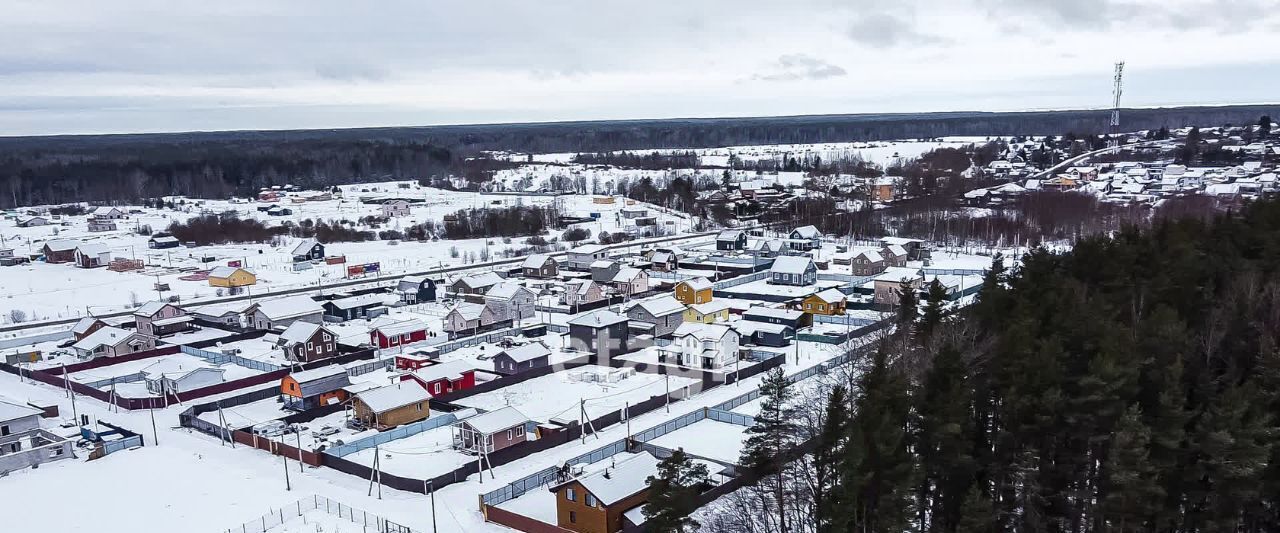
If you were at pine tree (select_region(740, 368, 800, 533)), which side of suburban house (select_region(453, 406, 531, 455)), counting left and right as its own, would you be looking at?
left

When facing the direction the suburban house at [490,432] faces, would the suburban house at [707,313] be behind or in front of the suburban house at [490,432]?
behind

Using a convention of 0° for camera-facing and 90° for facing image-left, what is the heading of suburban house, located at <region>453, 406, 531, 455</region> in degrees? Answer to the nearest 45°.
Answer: approximately 45°

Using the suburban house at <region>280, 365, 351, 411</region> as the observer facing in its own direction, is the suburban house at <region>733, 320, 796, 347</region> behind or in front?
behind

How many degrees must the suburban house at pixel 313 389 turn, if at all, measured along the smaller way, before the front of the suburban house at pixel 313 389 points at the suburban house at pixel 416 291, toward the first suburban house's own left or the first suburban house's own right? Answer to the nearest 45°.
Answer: approximately 135° to the first suburban house's own right

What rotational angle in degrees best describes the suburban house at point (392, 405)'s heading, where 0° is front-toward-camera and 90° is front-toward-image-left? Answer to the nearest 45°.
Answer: approximately 45°

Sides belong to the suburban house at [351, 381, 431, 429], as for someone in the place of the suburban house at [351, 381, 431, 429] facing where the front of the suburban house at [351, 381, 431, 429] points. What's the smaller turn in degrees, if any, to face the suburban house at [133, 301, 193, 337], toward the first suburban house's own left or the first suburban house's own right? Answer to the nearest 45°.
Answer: approximately 90° to the first suburban house's own right

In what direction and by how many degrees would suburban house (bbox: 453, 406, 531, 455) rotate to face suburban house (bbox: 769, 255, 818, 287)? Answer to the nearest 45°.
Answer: approximately 180°

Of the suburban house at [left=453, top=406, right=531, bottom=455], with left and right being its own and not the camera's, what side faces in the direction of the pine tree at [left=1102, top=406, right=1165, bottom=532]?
left

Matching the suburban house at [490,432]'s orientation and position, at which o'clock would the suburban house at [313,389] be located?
the suburban house at [313,389] is roughly at 3 o'clock from the suburban house at [490,432].
